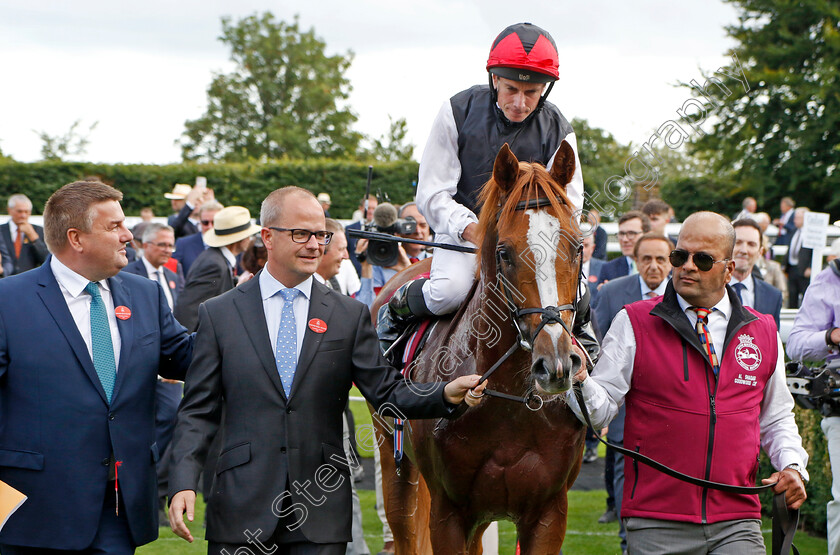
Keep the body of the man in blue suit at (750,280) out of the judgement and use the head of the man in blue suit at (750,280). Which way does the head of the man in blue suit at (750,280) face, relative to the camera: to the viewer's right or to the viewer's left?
to the viewer's left

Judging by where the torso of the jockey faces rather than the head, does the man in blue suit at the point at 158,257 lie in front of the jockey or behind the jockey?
behind

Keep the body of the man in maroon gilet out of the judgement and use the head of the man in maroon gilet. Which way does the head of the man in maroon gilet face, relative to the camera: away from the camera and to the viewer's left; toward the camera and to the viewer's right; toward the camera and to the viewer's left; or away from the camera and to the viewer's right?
toward the camera and to the viewer's left

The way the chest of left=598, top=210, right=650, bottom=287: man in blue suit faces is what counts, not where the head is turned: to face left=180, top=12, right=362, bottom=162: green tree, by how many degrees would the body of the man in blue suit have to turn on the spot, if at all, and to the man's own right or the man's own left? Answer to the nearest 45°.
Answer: approximately 135° to the man's own right

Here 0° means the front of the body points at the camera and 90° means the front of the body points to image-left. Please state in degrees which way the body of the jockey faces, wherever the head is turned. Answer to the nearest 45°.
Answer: approximately 315°

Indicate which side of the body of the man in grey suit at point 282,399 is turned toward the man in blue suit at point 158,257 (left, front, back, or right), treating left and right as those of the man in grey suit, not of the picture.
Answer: back

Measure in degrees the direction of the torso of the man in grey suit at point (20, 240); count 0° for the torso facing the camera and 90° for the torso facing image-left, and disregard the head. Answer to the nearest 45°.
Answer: approximately 0°

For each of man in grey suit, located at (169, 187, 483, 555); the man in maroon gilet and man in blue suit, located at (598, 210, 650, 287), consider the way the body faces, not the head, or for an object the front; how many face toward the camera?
3

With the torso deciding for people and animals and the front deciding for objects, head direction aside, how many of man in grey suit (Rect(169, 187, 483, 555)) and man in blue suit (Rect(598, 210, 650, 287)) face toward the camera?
2

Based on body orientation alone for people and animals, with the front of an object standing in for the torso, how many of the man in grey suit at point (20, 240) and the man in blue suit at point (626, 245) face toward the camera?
2

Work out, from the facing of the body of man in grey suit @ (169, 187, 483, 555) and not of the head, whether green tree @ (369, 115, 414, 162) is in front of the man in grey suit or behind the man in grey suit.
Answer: behind
